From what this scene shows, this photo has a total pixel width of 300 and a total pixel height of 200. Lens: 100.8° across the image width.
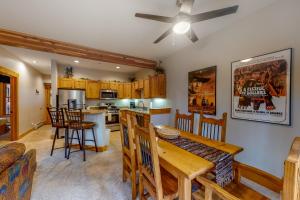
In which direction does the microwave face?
toward the camera

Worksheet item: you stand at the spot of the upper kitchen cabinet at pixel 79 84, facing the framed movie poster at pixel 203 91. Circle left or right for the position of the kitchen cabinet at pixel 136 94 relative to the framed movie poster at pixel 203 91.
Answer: left

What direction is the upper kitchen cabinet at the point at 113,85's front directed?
toward the camera

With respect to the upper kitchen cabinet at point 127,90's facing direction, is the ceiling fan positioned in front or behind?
in front

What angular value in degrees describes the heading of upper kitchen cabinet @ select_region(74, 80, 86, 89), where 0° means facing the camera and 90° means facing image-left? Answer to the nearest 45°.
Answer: approximately 0°

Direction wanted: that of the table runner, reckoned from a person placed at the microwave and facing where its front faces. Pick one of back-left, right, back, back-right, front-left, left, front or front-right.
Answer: front

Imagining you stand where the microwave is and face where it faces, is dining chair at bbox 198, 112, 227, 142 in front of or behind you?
in front

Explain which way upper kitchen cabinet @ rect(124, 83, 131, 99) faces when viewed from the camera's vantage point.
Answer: facing the viewer

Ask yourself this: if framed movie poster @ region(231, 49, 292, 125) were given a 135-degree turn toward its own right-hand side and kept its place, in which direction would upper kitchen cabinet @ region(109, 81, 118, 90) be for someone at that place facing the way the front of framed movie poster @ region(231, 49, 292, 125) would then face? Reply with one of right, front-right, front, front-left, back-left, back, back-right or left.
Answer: left

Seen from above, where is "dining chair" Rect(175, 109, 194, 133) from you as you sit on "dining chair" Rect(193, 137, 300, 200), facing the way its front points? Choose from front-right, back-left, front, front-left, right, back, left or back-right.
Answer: front

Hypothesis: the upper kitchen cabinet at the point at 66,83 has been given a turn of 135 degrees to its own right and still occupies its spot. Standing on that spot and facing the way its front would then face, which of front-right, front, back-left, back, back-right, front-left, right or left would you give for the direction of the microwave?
back-right

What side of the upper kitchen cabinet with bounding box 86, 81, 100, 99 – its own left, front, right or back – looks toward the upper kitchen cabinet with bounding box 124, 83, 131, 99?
left

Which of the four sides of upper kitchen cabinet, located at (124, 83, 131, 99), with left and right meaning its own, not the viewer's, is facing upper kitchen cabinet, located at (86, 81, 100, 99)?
right

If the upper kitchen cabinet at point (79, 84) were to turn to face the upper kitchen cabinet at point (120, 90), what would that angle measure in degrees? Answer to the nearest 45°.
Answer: approximately 90° to its left
